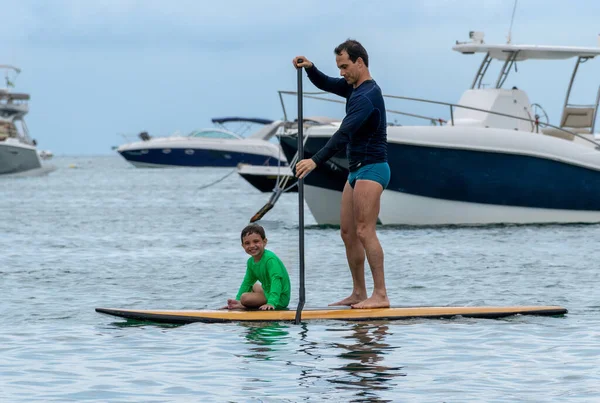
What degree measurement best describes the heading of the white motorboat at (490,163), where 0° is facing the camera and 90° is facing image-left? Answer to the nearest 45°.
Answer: approximately 90°

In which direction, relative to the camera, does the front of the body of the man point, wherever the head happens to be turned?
to the viewer's left

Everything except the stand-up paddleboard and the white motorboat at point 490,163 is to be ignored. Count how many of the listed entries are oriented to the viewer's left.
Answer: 2

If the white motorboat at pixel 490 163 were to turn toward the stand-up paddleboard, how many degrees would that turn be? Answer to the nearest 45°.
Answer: approximately 90° to its left

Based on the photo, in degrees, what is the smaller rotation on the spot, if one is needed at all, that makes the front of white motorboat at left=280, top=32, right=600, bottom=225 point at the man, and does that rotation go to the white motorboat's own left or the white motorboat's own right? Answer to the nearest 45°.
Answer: approximately 90° to the white motorboat's own left

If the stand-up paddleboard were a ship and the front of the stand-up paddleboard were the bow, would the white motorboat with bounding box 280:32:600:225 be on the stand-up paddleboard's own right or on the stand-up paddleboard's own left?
on the stand-up paddleboard's own right

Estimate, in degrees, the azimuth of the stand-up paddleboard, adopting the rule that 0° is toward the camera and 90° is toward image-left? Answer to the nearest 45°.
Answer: approximately 90°
